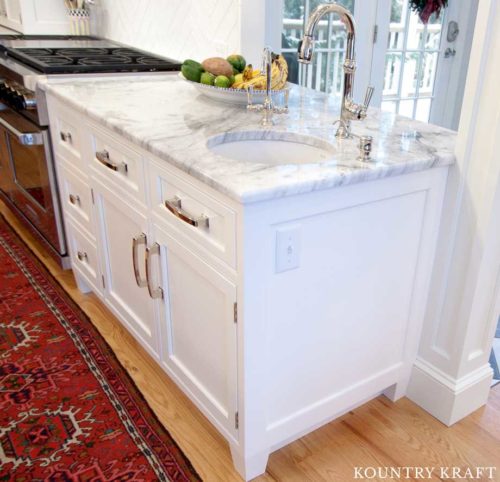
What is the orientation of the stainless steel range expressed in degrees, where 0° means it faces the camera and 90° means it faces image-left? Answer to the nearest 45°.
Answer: approximately 45°

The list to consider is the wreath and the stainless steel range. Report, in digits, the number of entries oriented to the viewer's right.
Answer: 0

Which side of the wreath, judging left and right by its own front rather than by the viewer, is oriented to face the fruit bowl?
front

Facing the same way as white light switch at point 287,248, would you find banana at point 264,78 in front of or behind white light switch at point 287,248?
behind

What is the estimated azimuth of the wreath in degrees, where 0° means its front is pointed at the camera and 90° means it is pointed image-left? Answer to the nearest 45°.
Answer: approximately 0°

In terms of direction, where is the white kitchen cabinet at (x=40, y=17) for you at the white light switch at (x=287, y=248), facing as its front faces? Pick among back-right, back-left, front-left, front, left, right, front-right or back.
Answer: back

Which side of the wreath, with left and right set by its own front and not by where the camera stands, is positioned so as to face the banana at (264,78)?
front

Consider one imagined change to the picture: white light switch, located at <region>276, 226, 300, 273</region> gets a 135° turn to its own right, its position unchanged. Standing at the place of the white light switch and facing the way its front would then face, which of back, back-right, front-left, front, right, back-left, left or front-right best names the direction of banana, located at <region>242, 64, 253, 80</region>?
right

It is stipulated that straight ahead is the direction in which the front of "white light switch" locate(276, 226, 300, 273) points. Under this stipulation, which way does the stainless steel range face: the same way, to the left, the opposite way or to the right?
to the right

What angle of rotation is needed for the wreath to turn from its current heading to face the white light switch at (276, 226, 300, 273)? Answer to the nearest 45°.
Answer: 0° — it already faces it

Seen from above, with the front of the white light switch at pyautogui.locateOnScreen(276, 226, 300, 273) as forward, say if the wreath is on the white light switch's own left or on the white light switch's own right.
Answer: on the white light switch's own left

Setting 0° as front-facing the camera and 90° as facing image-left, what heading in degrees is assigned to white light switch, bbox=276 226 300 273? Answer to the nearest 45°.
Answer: approximately 315°
